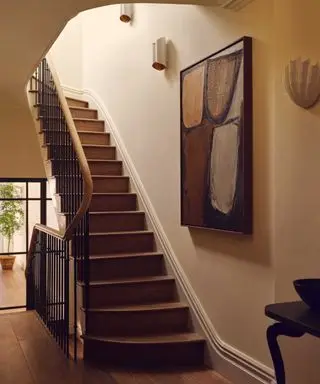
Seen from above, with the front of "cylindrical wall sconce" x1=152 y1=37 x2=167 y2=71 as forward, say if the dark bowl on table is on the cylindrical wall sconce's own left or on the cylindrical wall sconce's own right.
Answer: on the cylindrical wall sconce's own left

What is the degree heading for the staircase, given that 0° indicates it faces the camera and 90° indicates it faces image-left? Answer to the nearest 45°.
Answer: approximately 0°

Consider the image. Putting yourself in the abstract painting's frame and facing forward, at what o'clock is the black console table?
The black console table is roughly at 10 o'clock from the abstract painting.

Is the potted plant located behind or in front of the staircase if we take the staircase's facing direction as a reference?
behind

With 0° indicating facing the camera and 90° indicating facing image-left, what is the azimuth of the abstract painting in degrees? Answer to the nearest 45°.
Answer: approximately 45°

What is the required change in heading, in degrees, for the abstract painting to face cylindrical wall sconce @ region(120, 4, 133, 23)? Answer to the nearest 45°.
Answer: approximately 90° to its right

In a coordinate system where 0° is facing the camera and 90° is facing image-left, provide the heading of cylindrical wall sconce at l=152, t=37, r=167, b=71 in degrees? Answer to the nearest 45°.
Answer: approximately 45°
